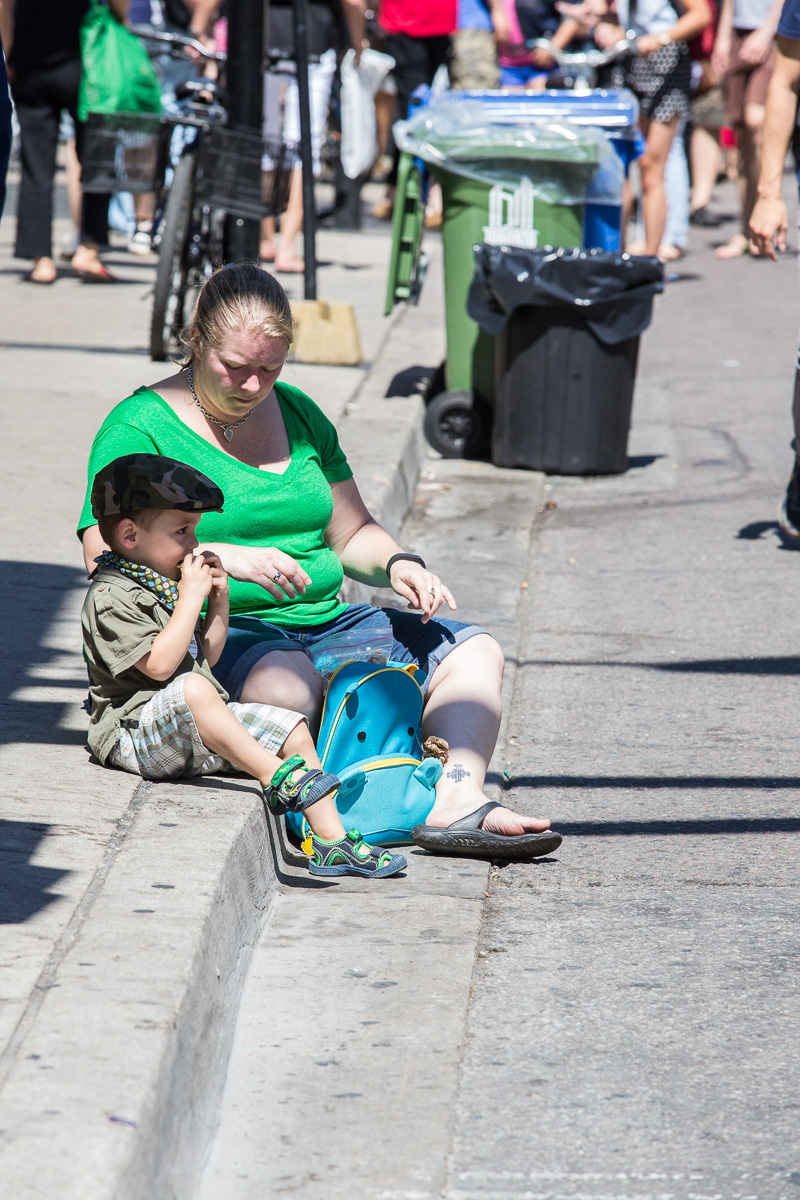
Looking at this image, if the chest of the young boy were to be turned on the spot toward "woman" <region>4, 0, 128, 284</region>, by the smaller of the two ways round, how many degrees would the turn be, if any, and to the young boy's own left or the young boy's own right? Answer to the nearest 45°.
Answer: approximately 90° to the young boy's own left

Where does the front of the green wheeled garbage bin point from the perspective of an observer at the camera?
facing to the right of the viewer

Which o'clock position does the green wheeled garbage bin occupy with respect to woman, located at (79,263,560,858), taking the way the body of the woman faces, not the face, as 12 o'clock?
The green wheeled garbage bin is roughly at 8 o'clock from the woman.

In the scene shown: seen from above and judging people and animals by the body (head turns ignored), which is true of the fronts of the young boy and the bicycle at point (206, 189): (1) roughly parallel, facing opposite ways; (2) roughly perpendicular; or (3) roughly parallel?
roughly perpendicular

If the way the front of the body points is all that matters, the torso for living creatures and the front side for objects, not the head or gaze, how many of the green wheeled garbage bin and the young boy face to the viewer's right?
2

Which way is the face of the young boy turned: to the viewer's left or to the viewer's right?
to the viewer's right

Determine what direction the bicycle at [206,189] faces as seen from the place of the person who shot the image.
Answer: facing away from the viewer

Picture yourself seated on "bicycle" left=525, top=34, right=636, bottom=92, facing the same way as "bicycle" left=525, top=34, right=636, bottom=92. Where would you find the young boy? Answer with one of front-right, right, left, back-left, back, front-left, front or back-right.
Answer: front

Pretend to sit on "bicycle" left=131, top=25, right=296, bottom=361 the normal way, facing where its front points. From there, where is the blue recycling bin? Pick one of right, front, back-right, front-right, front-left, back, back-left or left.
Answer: right

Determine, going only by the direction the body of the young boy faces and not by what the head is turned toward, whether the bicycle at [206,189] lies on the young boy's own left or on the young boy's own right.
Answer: on the young boy's own left

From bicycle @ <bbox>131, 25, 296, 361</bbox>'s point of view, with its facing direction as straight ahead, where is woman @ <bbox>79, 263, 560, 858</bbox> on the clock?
The woman is roughly at 6 o'clock from the bicycle.

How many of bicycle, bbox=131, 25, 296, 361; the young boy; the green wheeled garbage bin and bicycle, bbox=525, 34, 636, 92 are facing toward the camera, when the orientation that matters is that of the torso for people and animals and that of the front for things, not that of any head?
1

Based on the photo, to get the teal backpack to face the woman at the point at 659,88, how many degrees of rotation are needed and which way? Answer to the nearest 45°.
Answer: approximately 135° to its left

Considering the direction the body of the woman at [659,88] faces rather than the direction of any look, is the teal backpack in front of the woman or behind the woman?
in front
